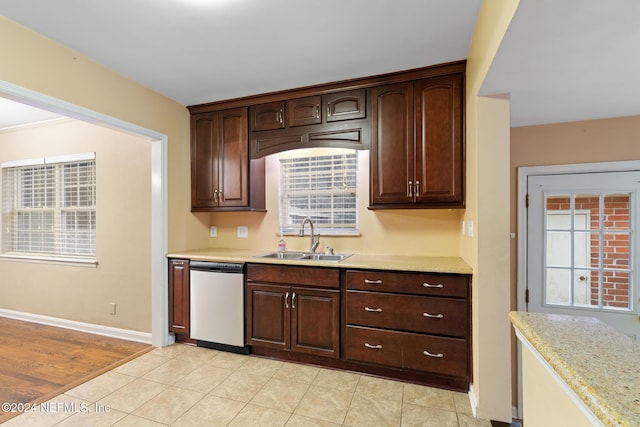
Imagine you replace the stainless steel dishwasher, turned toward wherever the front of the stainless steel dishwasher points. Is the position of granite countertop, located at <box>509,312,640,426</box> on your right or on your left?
on your left

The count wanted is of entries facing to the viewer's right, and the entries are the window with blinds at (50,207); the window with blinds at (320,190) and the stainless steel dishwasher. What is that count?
0

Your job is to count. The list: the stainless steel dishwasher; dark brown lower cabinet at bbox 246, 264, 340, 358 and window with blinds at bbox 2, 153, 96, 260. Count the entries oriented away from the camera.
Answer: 0

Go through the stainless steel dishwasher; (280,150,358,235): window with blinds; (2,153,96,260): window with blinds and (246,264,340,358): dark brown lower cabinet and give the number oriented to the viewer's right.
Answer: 0

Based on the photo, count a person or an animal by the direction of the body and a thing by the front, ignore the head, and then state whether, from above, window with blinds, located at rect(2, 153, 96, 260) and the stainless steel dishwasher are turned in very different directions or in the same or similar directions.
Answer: same or similar directions

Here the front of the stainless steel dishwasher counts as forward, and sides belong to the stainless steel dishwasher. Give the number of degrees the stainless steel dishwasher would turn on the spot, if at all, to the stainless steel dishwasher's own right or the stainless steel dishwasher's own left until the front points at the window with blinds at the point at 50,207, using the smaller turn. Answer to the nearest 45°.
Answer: approximately 90° to the stainless steel dishwasher's own right

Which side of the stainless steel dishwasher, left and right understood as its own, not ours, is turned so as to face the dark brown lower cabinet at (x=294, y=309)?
left

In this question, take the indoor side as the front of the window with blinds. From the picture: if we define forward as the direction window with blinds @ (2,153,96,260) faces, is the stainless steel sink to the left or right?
on its left

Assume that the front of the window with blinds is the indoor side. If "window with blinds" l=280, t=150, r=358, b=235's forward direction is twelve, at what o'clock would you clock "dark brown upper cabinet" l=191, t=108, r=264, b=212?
The dark brown upper cabinet is roughly at 3 o'clock from the window with blinds.

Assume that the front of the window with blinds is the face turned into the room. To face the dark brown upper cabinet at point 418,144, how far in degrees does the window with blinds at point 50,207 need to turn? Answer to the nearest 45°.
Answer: approximately 90° to its left

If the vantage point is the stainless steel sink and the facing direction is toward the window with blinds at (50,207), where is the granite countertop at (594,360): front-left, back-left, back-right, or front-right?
back-left

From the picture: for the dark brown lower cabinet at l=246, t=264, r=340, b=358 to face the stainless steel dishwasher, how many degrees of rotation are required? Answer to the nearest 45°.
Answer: approximately 90° to its right

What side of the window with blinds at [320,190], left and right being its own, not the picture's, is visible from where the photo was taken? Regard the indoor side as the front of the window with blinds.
front

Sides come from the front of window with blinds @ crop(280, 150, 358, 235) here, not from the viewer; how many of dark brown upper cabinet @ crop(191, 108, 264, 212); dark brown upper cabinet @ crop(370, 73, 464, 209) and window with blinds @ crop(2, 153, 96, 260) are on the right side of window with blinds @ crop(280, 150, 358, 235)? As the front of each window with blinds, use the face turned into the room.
2
